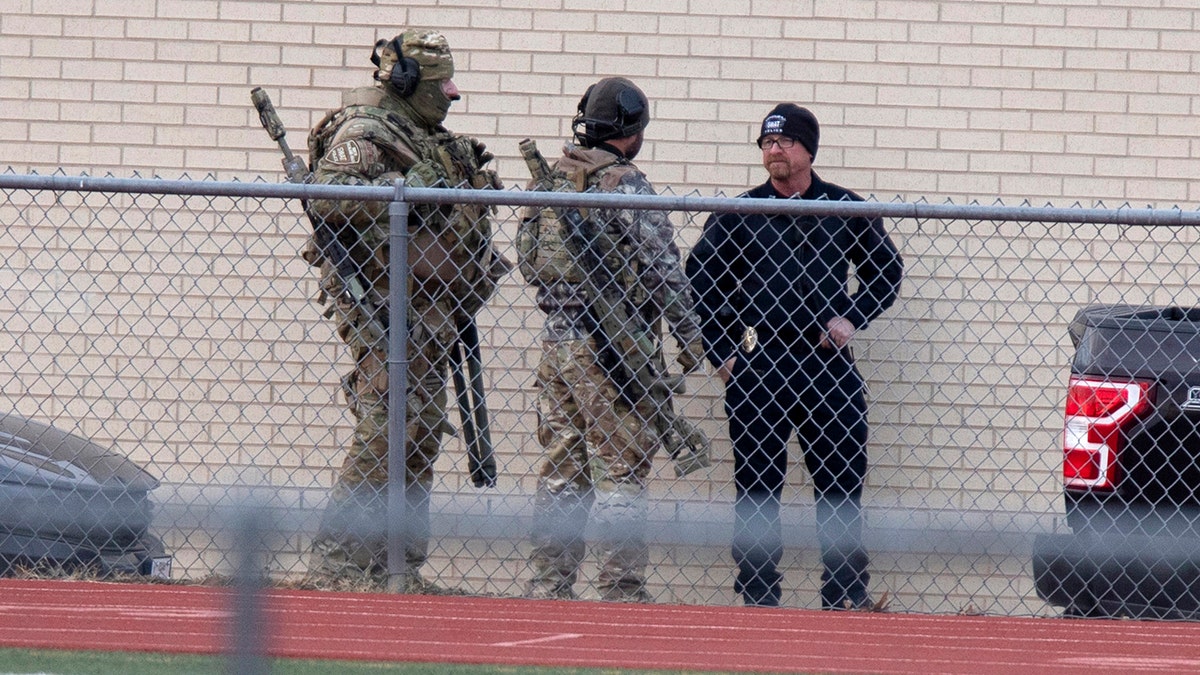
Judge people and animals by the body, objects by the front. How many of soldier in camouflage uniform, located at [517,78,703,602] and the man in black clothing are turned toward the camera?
1

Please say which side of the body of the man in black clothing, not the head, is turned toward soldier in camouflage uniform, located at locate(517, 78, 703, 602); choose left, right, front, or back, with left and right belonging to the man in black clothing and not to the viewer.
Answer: right

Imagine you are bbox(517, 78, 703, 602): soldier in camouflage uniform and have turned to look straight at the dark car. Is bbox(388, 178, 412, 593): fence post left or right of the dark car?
left

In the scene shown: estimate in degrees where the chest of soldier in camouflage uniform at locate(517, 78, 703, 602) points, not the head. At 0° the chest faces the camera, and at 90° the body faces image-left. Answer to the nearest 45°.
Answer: approximately 225°

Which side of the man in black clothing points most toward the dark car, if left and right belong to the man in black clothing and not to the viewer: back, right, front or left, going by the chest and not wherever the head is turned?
right

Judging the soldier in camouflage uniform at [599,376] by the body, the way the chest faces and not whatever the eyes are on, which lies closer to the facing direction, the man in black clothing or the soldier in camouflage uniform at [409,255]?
the man in black clothing

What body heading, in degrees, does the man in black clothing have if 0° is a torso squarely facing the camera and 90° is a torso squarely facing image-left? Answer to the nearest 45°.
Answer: approximately 0°

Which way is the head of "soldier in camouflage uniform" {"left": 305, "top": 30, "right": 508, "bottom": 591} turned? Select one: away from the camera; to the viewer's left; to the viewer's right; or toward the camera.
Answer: to the viewer's right

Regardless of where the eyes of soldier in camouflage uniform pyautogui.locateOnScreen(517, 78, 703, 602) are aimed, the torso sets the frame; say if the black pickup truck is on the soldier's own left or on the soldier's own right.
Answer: on the soldier's own right

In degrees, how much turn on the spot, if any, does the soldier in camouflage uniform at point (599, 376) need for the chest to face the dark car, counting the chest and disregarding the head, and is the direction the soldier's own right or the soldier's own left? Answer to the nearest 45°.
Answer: approximately 135° to the soldier's own left

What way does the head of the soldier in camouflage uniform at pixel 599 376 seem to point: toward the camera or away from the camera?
away from the camera

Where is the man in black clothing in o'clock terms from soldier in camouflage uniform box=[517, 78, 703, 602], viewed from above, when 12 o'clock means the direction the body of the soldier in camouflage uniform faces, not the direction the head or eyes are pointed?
The man in black clothing is roughly at 1 o'clock from the soldier in camouflage uniform.

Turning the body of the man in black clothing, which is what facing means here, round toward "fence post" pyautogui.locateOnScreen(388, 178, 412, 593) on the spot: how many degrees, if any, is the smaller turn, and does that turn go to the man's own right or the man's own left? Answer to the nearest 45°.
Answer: approximately 45° to the man's own right

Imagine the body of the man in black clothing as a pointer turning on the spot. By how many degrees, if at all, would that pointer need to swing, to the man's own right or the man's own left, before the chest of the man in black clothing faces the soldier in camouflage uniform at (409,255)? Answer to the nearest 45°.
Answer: approximately 90° to the man's own right
